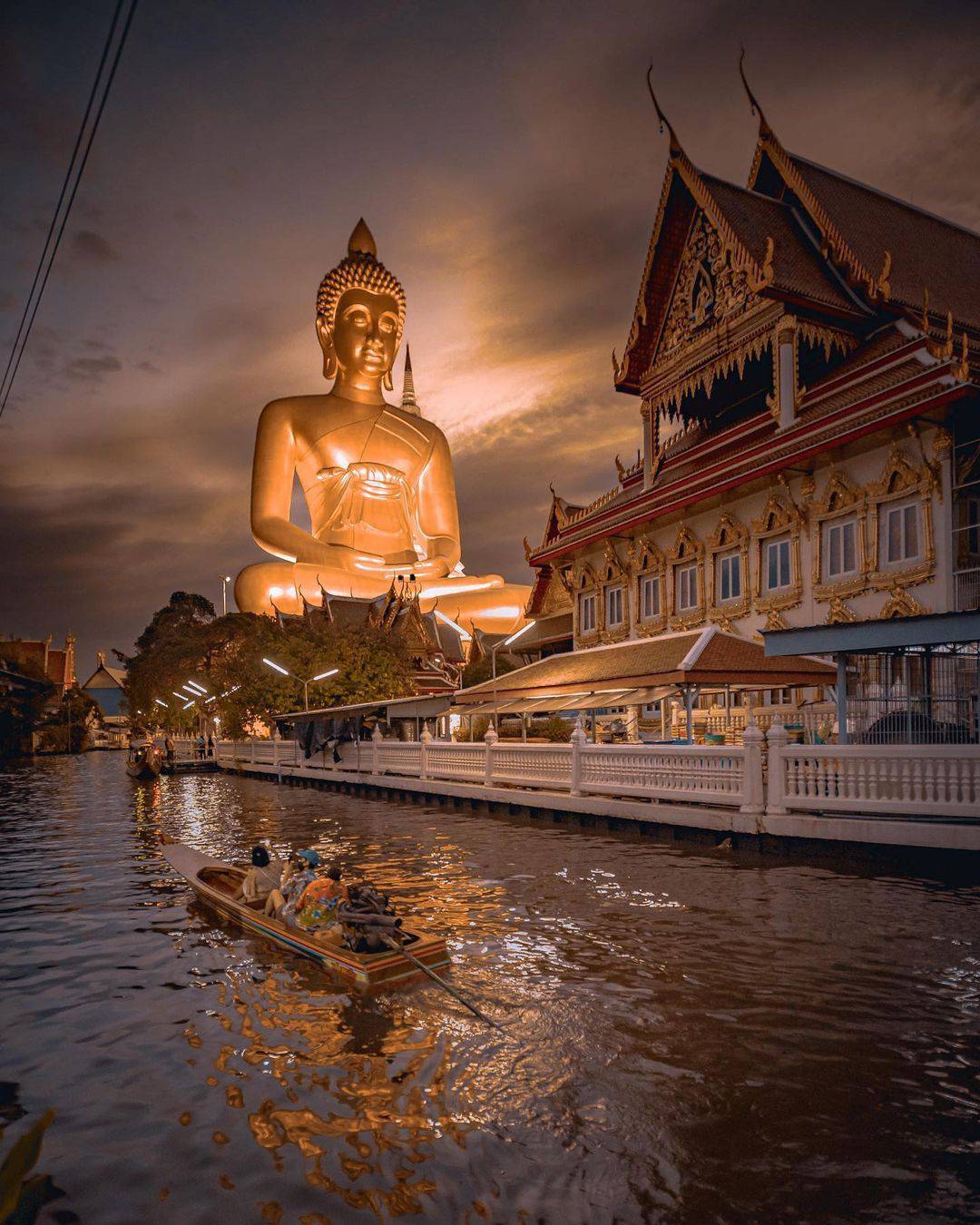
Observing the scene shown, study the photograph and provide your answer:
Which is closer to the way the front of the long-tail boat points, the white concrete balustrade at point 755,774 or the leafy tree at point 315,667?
the leafy tree

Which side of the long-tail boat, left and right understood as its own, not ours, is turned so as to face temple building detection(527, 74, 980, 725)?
right

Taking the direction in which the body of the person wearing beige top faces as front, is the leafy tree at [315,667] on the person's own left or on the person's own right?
on the person's own right

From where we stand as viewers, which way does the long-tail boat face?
facing away from the viewer and to the left of the viewer

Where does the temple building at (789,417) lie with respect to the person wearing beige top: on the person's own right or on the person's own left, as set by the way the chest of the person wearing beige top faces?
on the person's own right

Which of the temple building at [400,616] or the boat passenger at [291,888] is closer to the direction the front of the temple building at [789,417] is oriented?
the boat passenger

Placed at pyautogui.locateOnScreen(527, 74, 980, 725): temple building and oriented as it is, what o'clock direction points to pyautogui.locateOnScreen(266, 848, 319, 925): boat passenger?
The boat passenger is roughly at 11 o'clock from the temple building.

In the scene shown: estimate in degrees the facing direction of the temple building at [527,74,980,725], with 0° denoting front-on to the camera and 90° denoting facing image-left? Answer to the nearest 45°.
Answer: approximately 45°

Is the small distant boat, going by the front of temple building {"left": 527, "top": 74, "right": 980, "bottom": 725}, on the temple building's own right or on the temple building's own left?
on the temple building's own right

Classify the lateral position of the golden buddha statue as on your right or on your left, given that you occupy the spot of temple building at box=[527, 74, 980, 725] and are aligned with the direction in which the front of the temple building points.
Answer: on your right

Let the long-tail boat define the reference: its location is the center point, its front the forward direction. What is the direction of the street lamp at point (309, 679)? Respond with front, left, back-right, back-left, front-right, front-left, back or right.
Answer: front-right

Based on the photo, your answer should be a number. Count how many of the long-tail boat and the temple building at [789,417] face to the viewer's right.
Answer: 0

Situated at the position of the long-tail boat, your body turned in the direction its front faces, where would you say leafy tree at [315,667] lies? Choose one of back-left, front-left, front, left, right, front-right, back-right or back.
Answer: front-right

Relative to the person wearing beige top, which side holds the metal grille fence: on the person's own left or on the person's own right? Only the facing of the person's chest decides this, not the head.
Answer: on the person's own right

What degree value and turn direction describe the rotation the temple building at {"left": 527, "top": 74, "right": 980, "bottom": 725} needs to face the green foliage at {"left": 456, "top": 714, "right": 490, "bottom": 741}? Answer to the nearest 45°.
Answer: approximately 90° to its right

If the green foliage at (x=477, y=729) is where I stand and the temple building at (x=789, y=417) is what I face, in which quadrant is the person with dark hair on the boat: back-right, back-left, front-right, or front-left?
front-right

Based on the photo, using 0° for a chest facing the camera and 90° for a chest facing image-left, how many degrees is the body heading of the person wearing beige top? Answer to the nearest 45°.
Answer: approximately 135°
